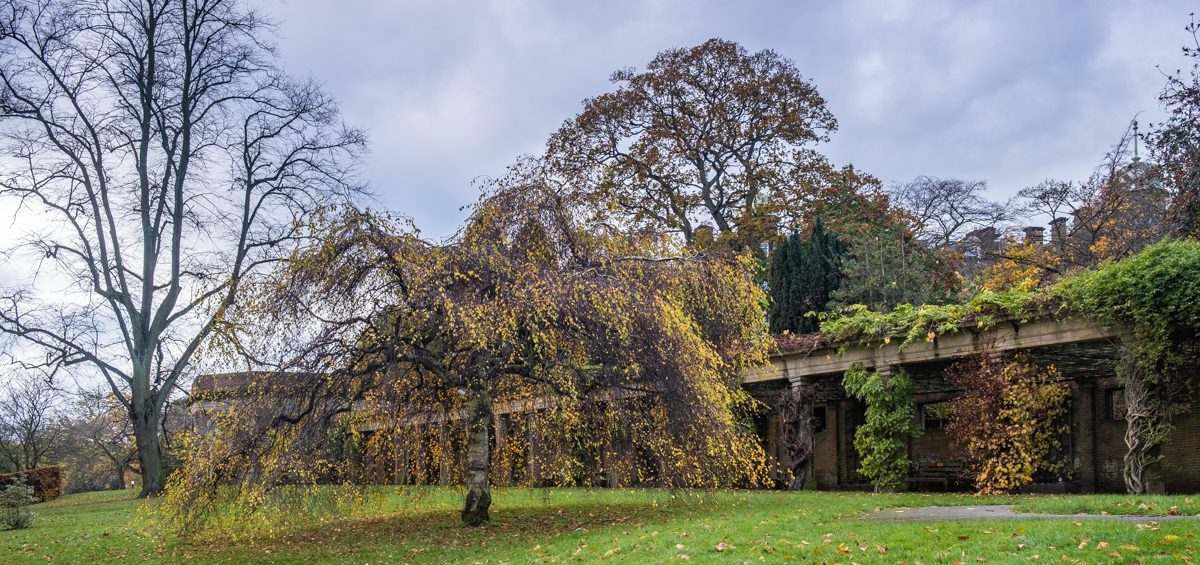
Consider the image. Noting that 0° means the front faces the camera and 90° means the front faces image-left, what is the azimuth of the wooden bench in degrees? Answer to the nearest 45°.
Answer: approximately 45°

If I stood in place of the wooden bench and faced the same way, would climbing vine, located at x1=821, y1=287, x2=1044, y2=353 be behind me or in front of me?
in front

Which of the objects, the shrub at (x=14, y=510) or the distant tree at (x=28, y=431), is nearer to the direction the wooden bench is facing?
the shrub

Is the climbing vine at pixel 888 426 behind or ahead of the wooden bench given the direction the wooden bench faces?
ahead

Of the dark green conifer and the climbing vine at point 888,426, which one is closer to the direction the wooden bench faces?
the climbing vine

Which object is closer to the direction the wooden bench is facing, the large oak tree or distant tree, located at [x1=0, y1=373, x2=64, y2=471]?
the distant tree
